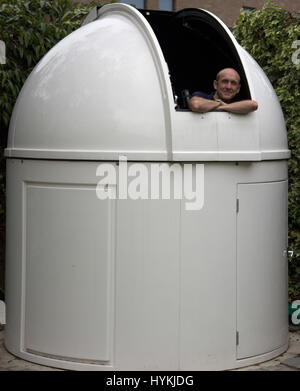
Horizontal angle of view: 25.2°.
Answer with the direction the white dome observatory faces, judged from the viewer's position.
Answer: facing the viewer and to the right of the viewer
